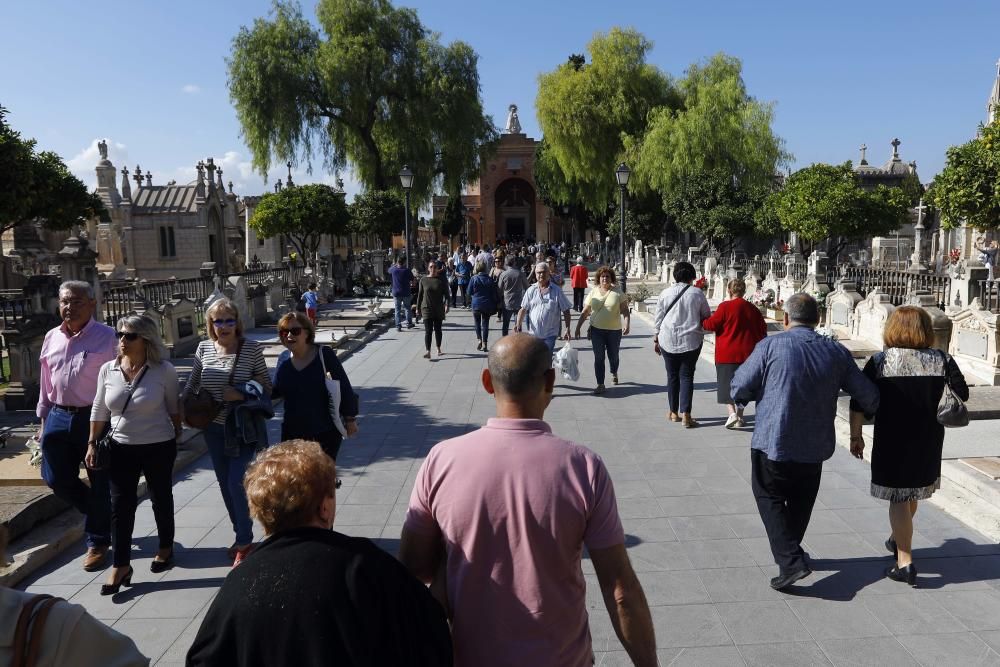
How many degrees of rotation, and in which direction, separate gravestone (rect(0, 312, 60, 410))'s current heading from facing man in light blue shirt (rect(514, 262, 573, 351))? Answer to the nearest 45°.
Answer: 0° — it already faces them

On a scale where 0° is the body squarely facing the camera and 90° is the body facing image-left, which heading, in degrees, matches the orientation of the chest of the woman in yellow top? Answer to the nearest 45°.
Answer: approximately 0°

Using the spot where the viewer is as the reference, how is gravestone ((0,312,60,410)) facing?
facing the viewer and to the right of the viewer

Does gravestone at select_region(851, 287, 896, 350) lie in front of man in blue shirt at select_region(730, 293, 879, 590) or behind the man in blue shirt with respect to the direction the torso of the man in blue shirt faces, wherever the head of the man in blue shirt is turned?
in front

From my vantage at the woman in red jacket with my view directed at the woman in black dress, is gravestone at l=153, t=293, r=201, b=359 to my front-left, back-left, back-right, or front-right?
back-right

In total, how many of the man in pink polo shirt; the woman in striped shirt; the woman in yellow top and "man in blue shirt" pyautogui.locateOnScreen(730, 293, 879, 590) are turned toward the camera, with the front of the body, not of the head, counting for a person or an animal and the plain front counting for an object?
2

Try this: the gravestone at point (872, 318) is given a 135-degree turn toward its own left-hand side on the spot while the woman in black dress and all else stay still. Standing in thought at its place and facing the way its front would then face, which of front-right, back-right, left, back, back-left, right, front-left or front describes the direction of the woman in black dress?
right

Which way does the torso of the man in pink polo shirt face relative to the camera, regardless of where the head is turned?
away from the camera

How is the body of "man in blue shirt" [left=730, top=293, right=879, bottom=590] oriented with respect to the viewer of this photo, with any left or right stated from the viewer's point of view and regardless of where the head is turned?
facing away from the viewer

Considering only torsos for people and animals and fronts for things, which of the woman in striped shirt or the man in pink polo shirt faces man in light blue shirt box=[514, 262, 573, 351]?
the man in pink polo shirt

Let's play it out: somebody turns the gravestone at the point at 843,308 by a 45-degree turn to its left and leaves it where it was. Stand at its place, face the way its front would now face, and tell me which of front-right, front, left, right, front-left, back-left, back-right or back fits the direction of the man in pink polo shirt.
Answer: front

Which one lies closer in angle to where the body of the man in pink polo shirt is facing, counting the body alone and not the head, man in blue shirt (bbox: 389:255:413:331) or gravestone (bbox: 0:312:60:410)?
the man in blue shirt

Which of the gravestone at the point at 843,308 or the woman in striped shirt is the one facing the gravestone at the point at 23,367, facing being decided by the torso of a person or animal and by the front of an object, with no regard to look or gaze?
the gravestone at the point at 843,308

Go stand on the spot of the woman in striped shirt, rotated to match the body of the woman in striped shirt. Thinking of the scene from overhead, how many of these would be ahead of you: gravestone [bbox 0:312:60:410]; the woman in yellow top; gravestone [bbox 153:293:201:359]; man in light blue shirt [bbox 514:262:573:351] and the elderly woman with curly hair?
1

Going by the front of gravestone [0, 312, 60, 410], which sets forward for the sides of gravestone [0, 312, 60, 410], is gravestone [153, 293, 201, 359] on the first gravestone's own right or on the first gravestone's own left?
on the first gravestone's own left

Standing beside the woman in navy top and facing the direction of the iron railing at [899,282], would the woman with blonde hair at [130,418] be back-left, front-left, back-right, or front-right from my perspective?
back-left

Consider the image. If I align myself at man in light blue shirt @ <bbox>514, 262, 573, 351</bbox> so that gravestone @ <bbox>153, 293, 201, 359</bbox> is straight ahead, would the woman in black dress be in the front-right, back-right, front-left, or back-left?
back-left

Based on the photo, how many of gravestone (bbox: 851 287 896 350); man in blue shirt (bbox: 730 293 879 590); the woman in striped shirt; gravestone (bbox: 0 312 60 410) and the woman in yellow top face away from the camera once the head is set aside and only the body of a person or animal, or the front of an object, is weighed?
1

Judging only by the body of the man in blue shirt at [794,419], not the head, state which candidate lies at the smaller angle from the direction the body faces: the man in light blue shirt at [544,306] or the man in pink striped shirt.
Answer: the man in light blue shirt
